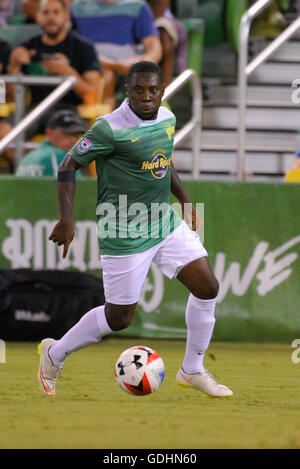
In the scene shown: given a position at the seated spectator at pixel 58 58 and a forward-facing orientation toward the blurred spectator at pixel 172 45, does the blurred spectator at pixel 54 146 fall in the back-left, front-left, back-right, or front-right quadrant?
back-right

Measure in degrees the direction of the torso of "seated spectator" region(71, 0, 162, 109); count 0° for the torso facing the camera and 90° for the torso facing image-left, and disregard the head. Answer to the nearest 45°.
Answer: approximately 0°

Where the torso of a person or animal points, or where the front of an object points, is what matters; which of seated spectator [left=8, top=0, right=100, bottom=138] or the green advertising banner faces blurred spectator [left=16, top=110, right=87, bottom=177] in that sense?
the seated spectator

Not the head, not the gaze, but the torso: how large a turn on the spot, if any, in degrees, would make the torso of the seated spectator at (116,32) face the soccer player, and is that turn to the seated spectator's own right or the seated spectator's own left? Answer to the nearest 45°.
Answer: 0° — they already face them

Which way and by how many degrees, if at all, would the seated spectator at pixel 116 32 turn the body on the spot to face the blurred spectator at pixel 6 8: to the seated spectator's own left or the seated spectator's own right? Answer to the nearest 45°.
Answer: approximately 135° to the seated spectator's own right

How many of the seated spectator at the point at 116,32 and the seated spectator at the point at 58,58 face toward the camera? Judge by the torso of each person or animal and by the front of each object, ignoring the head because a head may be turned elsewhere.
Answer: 2

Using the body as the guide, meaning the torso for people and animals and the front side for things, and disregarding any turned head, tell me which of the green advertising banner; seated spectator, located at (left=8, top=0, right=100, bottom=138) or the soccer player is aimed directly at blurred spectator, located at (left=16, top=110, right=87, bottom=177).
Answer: the seated spectator

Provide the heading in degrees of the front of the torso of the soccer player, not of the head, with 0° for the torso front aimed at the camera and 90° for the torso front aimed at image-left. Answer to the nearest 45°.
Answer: approximately 315°

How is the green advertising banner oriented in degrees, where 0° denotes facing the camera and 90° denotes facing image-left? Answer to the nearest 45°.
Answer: approximately 0°
